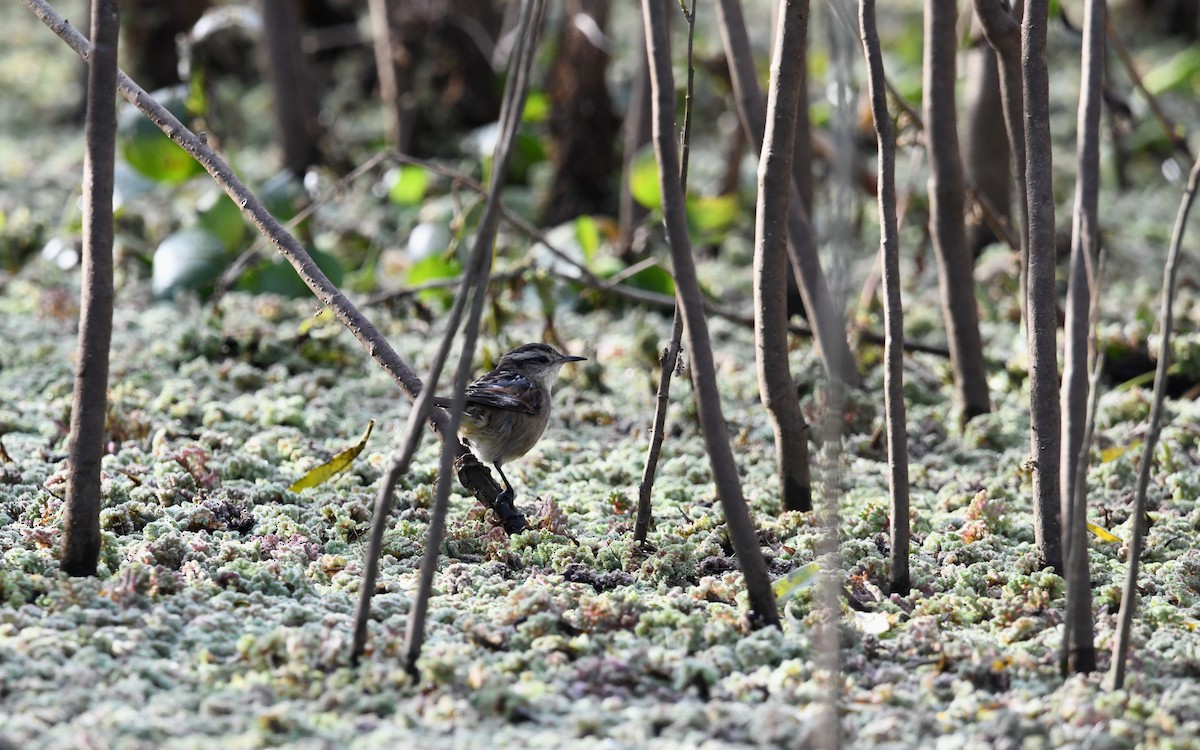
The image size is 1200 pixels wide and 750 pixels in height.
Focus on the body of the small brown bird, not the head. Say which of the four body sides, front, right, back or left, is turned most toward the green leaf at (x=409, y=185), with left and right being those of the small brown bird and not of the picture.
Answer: left

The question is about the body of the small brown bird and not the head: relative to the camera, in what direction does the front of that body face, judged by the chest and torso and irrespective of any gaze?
to the viewer's right

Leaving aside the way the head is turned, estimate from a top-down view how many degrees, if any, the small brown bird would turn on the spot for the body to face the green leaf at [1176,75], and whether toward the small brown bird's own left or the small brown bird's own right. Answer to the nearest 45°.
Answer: approximately 45° to the small brown bird's own left

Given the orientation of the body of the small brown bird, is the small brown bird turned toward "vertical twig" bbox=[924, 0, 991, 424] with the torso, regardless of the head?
yes

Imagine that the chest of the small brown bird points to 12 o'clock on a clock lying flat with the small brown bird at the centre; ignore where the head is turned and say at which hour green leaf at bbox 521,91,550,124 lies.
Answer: The green leaf is roughly at 9 o'clock from the small brown bird.

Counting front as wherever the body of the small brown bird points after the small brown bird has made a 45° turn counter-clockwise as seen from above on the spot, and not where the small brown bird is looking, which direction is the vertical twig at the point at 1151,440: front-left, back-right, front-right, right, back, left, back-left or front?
right

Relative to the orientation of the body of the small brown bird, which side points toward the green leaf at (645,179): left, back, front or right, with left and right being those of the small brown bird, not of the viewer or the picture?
left

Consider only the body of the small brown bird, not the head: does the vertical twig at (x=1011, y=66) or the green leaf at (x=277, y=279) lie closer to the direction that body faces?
the vertical twig

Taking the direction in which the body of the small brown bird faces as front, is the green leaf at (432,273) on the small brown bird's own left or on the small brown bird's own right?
on the small brown bird's own left

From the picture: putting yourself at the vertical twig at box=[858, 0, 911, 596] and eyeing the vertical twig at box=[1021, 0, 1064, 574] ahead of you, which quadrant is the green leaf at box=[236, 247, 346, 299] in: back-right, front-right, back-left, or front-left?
back-left

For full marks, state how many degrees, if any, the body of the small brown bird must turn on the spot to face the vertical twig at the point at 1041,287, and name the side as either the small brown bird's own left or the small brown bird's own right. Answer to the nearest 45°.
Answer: approximately 45° to the small brown bird's own right

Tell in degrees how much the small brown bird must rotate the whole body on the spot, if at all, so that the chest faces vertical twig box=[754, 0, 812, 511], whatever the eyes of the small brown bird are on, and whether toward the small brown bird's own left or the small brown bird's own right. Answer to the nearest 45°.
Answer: approximately 45° to the small brown bird's own right

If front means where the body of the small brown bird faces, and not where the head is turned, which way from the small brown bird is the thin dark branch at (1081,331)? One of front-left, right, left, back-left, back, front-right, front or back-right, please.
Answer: front-right

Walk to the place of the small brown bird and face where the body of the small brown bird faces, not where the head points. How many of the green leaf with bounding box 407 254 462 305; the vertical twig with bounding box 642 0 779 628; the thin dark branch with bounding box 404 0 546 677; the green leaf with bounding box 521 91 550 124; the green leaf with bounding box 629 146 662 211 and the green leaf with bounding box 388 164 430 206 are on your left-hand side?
4

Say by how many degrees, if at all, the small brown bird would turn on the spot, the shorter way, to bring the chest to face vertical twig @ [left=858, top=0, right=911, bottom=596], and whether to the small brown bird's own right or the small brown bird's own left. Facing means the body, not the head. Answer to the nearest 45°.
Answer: approximately 45° to the small brown bird's own right
